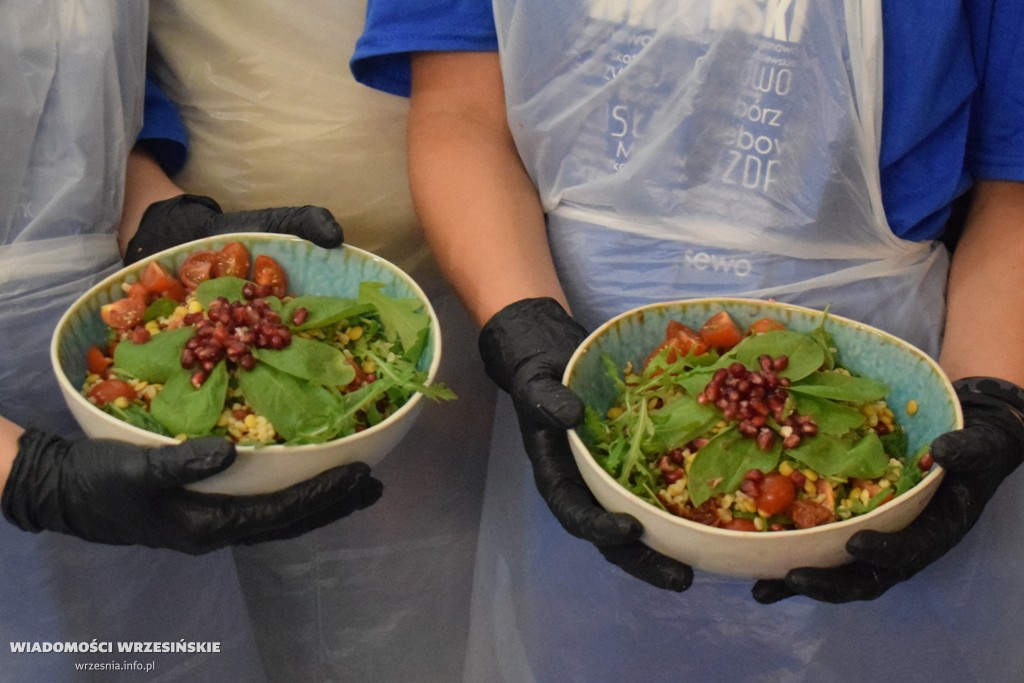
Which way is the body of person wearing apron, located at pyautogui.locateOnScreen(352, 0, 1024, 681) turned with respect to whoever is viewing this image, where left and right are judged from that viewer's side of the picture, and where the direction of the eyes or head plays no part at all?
facing the viewer

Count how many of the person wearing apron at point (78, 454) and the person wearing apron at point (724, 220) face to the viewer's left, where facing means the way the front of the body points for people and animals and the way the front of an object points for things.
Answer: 0

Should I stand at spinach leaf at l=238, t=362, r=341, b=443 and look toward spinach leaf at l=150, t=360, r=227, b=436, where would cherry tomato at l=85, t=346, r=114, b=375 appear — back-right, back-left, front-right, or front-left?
front-right
